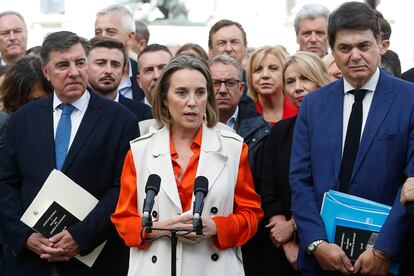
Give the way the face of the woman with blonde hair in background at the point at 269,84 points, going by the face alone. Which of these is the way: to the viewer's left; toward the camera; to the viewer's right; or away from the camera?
toward the camera

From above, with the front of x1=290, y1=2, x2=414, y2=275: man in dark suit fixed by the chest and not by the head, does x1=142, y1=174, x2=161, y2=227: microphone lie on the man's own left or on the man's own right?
on the man's own right

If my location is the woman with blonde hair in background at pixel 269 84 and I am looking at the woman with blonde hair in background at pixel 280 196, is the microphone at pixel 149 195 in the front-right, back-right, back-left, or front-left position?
front-right

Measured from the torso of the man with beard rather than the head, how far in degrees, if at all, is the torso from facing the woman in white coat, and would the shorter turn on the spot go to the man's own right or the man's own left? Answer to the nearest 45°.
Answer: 0° — they already face them

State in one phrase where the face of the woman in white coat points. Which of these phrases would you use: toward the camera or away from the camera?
toward the camera

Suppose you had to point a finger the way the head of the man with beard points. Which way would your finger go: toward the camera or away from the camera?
toward the camera

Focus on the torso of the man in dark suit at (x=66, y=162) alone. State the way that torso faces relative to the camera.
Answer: toward the camera

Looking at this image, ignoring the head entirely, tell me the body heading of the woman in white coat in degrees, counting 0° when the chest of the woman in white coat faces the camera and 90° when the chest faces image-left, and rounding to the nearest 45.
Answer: approximately 0°

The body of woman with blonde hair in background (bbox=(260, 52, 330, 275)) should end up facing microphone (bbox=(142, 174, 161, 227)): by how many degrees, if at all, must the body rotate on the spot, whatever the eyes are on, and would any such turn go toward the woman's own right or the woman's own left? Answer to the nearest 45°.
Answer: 0° — they already face it

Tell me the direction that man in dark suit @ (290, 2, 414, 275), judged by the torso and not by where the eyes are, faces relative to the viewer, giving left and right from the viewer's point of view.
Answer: facing the viewer

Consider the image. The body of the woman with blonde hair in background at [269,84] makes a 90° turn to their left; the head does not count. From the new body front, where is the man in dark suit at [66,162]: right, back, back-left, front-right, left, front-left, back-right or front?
back-right

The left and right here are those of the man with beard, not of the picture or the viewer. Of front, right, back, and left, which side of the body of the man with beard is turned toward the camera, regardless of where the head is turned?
front

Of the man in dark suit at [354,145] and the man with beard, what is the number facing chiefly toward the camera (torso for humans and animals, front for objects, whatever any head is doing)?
2

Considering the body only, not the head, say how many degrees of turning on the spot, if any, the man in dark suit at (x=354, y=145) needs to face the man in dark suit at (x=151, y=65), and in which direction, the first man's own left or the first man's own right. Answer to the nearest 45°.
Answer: approximately 135° to the first man's own right

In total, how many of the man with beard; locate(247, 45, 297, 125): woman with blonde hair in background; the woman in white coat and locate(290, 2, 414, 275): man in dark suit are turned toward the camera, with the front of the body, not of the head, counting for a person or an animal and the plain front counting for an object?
4
